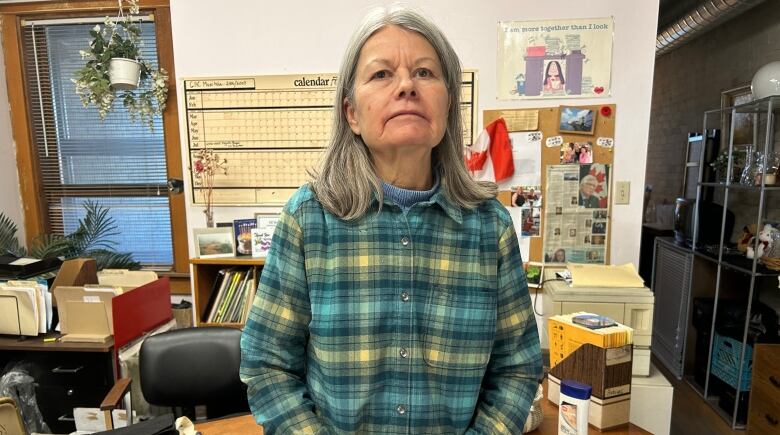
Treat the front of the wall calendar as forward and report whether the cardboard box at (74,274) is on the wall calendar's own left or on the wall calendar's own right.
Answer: on the wall calendar's own right

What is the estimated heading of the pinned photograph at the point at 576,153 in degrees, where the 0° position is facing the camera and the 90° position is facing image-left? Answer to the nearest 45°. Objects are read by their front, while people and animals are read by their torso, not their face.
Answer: approximately 0°

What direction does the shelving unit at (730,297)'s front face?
to the viewer's left

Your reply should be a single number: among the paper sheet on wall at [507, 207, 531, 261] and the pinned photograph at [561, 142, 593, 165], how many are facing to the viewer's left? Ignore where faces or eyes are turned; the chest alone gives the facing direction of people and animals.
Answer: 0
